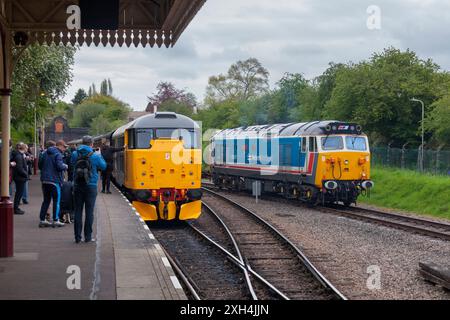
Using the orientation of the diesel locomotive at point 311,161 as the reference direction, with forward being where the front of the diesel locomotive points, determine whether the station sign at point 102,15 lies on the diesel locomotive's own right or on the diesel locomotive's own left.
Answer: on the diesel locomotive's own right

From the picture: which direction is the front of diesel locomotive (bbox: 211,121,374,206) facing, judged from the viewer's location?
facing the viewer and to the right of the viewer

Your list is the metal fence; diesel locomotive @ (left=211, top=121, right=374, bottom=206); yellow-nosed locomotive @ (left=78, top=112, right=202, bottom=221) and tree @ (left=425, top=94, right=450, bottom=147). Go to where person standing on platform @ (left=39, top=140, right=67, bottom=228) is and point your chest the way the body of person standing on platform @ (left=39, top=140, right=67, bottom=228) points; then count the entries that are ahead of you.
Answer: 4

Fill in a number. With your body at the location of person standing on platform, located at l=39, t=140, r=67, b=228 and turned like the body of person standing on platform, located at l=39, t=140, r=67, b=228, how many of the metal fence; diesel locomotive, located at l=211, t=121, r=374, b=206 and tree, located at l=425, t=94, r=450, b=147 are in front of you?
3

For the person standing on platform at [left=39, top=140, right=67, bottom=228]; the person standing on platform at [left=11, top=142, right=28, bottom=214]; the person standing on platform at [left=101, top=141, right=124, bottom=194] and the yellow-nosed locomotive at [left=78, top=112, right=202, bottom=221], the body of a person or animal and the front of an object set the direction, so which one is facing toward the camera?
the yellow-nosed locomotive

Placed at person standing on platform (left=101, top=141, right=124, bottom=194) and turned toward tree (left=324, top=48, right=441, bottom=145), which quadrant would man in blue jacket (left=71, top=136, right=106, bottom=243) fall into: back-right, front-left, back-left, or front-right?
back-right

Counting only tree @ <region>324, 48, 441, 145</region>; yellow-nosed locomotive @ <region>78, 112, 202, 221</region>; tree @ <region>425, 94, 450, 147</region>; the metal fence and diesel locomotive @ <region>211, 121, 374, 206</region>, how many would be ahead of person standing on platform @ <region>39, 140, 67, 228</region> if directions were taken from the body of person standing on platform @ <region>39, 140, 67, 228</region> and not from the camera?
5

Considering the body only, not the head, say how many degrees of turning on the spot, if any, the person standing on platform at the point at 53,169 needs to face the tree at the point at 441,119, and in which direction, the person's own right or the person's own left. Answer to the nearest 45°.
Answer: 0° — they already face it

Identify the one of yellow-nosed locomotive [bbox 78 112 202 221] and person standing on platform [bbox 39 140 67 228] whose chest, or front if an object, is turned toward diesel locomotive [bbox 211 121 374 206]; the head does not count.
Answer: the person standing on platform

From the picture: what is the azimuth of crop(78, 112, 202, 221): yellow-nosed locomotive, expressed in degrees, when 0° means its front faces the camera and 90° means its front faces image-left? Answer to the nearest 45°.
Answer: approximately 0°

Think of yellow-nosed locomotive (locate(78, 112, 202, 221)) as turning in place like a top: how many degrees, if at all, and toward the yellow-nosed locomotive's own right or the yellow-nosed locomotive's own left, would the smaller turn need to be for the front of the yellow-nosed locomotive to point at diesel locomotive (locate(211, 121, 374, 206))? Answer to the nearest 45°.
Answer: approximately 135° to the yellow-nosed locomotive's own left

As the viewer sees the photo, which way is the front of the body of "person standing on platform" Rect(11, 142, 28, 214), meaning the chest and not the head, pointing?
to the viewer's right
